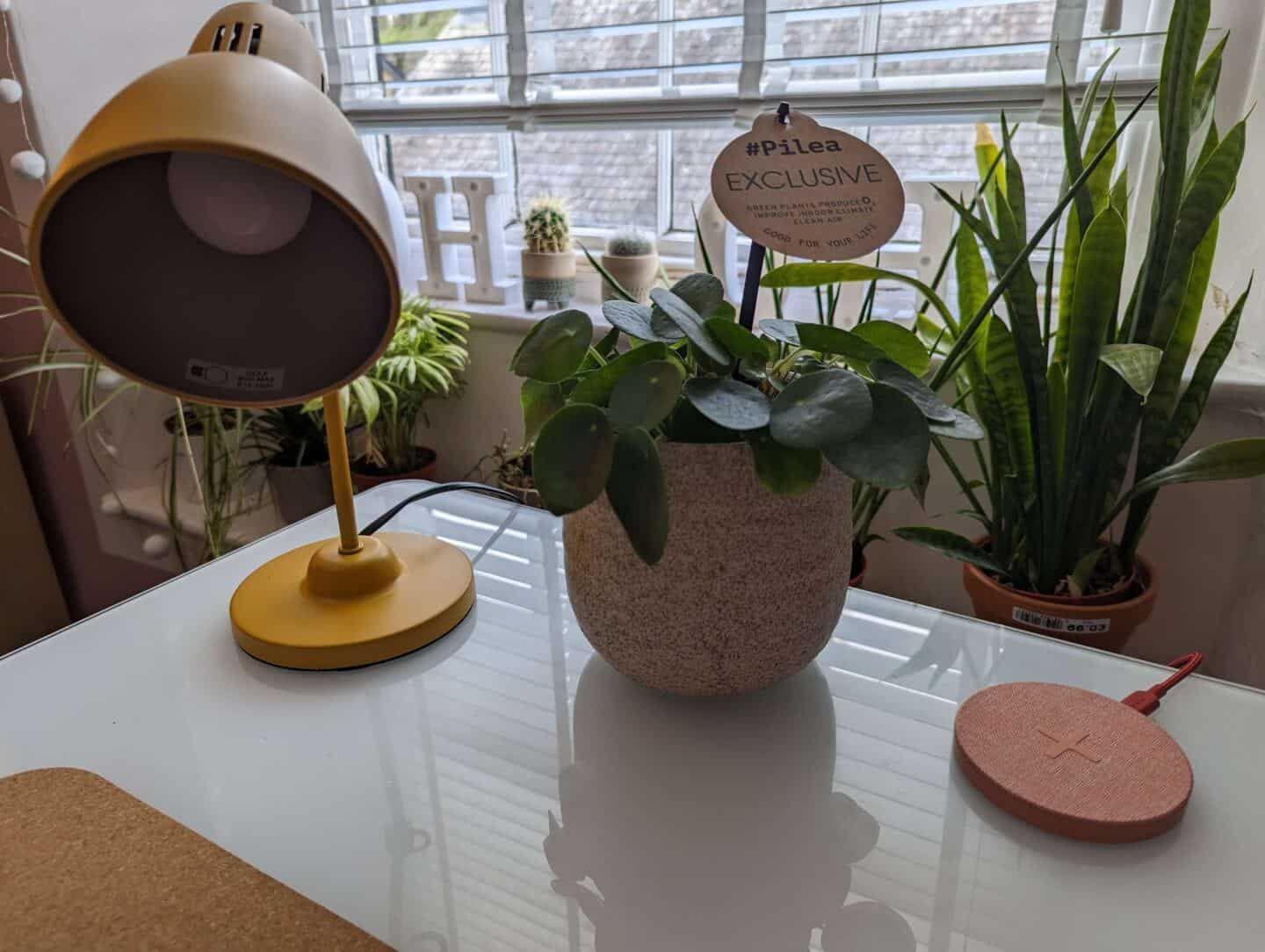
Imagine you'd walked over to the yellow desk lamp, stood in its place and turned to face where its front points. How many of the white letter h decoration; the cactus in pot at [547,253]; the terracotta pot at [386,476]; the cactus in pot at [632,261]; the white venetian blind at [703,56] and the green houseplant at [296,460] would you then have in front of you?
0

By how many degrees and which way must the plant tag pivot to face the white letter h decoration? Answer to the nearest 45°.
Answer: approximately 135° to its right

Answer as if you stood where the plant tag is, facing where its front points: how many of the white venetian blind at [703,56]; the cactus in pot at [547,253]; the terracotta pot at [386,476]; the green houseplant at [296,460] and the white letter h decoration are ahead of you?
0

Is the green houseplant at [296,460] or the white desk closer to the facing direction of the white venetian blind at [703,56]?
the white desk

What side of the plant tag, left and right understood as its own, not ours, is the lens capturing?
front

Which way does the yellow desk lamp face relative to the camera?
toward the camera

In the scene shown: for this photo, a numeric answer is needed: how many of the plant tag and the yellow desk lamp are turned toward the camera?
2

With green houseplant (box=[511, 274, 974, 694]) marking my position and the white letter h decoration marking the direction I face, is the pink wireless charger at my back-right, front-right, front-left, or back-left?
back-right

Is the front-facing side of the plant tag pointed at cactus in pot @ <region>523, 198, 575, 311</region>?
no

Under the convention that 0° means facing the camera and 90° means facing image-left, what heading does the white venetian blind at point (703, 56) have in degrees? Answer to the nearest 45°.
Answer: approximately 0°

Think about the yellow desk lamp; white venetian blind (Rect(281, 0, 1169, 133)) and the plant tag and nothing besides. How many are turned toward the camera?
3

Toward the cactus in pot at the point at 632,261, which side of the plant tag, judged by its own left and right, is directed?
back

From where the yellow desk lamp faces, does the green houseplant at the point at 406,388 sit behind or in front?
behind

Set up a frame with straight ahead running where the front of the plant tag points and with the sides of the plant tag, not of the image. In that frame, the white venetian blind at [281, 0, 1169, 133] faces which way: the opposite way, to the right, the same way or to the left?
the same way

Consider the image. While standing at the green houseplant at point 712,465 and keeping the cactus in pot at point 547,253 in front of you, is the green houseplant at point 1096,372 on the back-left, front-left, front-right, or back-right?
front-right

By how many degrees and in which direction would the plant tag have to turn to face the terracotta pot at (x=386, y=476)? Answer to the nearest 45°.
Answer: approximately 135° to its right
